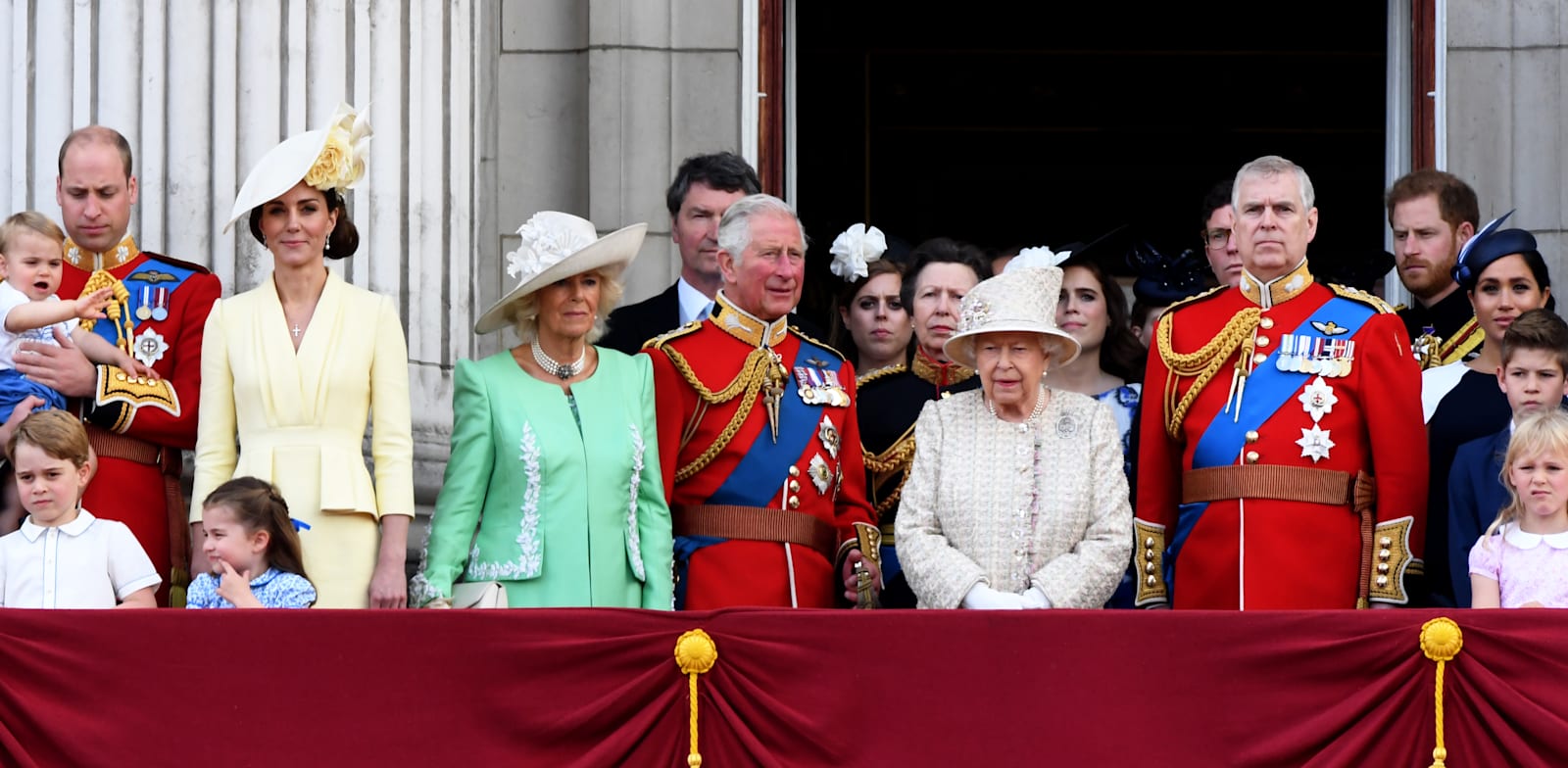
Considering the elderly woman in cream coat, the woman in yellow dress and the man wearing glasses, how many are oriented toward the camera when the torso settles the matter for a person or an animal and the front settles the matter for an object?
3

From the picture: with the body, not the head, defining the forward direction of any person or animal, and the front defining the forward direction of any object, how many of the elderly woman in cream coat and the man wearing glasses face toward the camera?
2

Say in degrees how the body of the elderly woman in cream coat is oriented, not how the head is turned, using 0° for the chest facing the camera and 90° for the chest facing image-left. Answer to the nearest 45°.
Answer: approximately 0°

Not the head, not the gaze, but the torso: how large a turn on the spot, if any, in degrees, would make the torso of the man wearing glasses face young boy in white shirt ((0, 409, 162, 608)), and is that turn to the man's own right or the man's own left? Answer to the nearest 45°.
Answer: approximately 45° to the man's own right

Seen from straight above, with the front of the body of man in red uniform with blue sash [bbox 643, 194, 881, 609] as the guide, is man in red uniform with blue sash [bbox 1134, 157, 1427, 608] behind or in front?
in front

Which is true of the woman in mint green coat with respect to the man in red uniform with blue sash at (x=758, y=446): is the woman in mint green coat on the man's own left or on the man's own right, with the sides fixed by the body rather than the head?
on the man's own right

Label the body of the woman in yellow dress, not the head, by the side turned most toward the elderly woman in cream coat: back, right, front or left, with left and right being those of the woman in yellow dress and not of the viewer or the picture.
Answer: left

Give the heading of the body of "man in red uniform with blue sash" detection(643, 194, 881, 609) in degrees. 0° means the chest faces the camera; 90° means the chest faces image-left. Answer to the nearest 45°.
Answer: approximately 315°

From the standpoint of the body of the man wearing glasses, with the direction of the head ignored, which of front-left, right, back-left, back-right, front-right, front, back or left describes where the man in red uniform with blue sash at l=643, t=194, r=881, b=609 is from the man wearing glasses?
front-right

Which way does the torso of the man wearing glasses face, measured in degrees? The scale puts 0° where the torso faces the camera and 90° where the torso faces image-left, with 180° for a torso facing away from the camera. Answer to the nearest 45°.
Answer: approximately 0°
